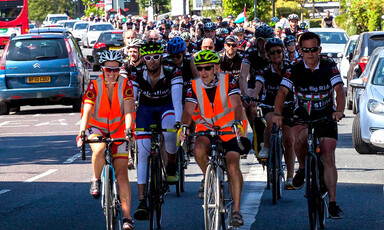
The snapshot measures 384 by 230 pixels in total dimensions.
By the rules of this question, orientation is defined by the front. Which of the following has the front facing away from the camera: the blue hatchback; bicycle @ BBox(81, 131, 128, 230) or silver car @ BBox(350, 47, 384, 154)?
the blue hatchback

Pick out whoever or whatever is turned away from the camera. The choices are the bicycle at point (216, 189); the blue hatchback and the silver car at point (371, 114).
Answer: the blue hatchback

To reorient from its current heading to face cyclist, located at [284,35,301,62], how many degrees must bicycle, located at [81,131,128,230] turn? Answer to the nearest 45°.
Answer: approximately 135° to its left

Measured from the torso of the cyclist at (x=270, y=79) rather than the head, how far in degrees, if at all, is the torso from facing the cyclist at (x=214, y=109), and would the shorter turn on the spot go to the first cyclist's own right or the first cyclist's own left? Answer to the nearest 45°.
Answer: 0° — they already face them

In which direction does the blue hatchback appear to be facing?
away from the camera

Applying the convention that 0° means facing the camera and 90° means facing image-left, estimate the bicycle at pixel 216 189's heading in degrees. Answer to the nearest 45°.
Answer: approximately 0°
